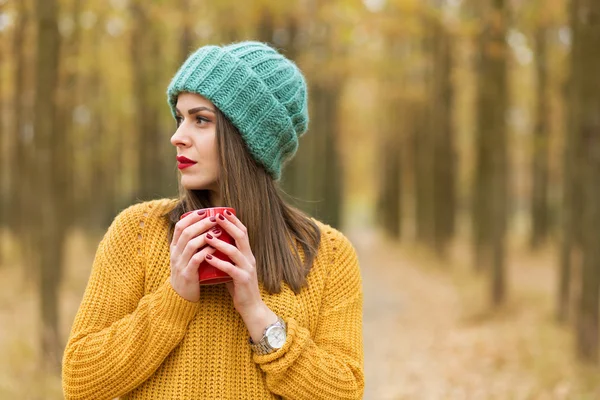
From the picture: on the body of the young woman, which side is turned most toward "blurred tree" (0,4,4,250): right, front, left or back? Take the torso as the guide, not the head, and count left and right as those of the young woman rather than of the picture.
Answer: back

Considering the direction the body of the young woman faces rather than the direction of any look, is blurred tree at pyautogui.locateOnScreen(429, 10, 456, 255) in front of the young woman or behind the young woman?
behind

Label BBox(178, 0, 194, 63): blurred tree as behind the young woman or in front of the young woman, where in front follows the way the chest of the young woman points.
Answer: behind

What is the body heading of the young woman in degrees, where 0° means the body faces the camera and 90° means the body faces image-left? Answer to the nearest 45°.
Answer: approximately 0°

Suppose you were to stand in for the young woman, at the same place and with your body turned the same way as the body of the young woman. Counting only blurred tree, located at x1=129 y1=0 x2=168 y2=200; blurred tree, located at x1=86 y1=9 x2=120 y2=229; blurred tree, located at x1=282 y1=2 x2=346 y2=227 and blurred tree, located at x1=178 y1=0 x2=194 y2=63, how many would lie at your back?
4

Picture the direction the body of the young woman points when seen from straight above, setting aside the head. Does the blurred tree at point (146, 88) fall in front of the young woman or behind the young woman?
behind

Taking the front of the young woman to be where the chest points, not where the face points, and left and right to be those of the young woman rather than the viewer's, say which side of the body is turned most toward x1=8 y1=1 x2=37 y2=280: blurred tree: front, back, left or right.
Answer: back

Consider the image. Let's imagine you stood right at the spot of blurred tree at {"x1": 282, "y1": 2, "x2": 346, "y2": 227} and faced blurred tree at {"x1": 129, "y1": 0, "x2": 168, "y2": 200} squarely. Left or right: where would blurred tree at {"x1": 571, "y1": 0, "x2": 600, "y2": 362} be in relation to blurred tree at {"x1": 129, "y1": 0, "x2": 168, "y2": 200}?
left

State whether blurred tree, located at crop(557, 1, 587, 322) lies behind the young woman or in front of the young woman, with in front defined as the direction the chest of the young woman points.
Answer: behind

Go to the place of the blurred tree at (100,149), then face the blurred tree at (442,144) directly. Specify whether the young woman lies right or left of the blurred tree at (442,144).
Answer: right

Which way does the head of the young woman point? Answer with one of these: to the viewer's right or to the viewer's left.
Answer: to the viewer's left

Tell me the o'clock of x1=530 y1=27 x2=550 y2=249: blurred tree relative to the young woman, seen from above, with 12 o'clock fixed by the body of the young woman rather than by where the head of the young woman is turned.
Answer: The blurred tree is roughly at 7 o'clock from the young woman.
